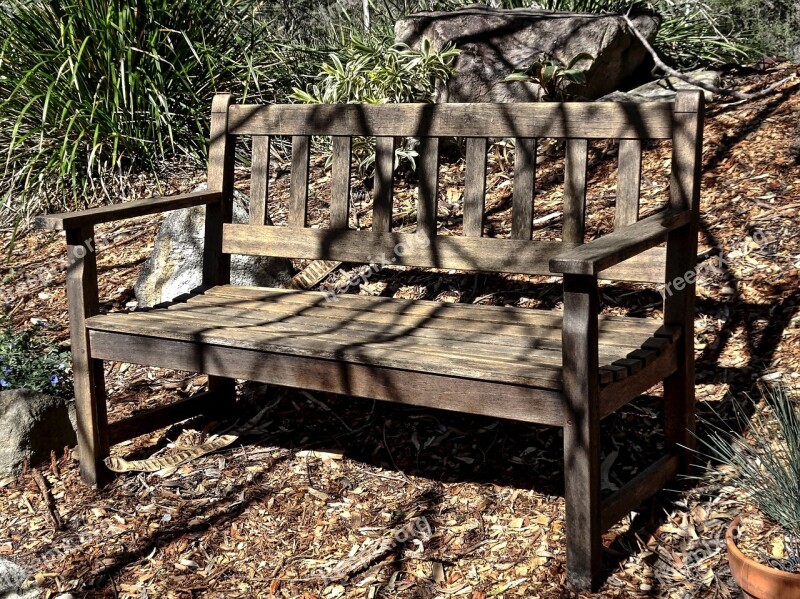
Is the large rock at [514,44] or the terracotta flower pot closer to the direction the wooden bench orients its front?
the terracotta flower pot

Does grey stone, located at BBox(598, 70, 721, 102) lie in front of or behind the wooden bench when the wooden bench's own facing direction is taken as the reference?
behind

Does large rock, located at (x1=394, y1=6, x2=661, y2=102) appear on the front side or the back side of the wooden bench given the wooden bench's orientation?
on the back side

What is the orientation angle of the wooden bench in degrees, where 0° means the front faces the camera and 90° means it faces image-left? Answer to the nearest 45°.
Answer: approximately 45°

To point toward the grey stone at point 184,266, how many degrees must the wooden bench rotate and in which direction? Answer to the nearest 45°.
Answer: approximately 90° to its right

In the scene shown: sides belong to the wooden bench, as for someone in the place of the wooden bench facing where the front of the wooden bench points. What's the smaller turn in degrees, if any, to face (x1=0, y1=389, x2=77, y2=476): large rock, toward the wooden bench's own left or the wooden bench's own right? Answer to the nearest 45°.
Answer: approximately 45° to the wooden bench's own right
